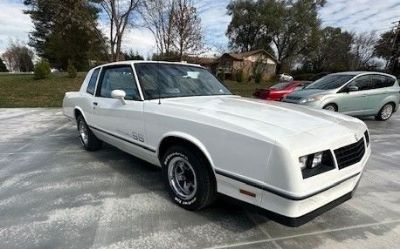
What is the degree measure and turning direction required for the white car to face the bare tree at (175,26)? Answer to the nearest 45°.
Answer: approximately 135° to its left

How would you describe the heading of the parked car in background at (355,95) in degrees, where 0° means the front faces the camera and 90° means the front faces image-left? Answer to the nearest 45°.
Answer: approximately 45°

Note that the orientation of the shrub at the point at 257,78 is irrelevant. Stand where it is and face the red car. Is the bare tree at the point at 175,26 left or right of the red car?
right

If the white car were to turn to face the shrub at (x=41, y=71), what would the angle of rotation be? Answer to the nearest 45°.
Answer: approximately 180°

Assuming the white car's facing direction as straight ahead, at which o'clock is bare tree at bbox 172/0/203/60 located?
The bare tree is roughly at 7 o'clock from the white car.

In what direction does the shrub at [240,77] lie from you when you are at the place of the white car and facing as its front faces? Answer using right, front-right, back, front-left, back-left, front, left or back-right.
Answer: back-left

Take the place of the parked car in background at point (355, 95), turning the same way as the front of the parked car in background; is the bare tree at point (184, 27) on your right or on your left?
on your right
